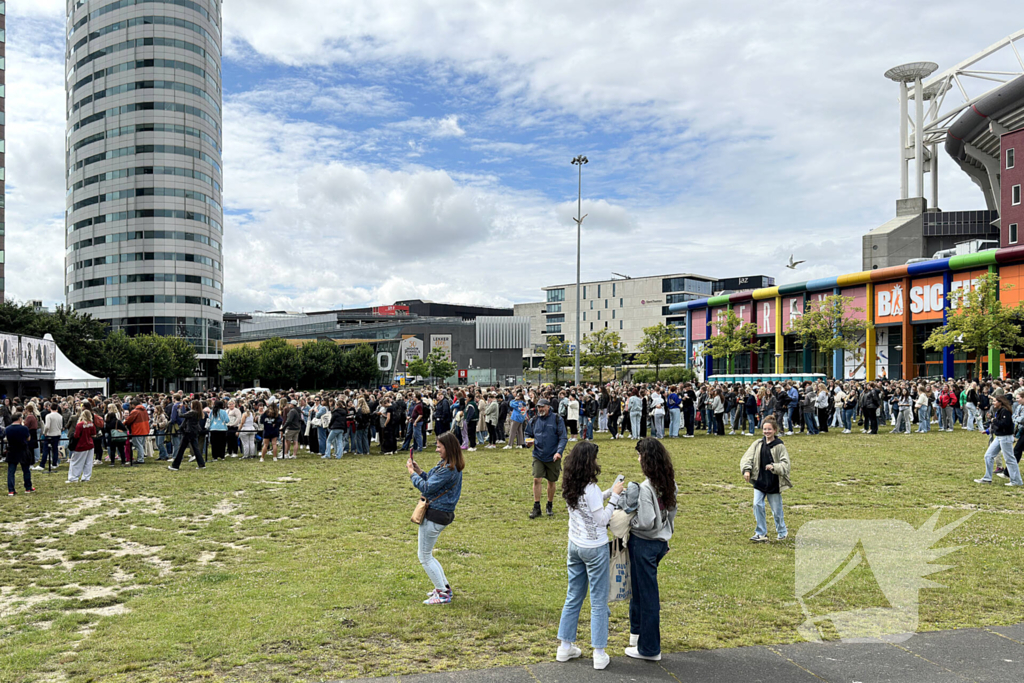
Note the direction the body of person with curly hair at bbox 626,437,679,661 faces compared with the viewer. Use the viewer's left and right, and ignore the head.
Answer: facing away from the viewer and to the left of the viewer

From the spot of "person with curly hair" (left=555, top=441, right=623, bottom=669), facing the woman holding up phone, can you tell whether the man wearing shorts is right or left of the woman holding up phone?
right

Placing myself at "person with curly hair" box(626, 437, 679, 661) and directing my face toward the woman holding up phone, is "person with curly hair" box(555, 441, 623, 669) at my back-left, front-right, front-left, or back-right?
front-left

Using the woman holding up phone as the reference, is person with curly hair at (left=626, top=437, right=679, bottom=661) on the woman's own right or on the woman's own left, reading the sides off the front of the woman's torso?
on the woman's own left

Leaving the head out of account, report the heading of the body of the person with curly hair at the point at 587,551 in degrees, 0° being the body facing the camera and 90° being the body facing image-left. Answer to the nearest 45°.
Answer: approximately 225°

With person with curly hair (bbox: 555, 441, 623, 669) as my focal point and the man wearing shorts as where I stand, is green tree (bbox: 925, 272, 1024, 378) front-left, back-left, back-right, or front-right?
back-left

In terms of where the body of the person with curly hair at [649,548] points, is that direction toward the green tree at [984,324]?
no

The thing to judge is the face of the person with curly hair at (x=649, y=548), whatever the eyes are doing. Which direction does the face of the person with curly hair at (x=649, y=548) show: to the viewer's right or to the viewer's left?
to the viewer's left

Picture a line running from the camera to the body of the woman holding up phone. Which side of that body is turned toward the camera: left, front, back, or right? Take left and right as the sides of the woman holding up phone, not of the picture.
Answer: left

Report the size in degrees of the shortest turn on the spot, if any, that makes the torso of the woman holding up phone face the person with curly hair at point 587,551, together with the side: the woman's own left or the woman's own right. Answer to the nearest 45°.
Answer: approximately 135° to the woman's own left

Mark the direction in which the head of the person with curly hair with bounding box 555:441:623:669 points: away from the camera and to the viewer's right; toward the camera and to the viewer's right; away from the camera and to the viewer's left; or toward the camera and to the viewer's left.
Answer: away from the camera and to the viewer's right

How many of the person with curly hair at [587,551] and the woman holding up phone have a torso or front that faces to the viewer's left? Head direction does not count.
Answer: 1
